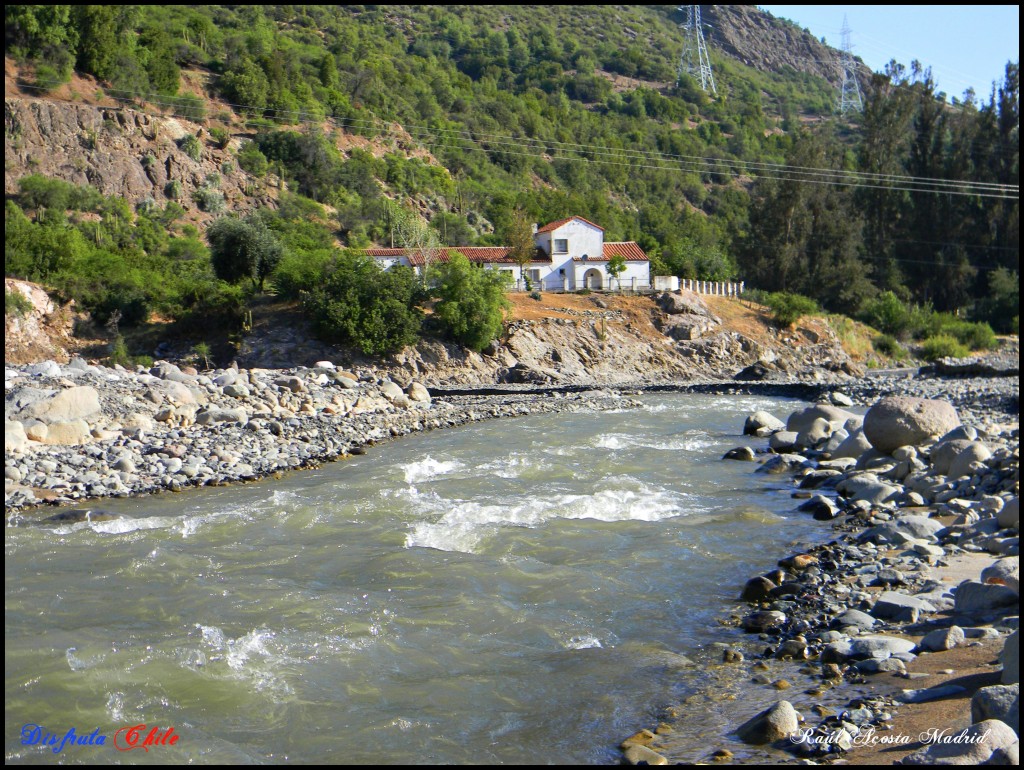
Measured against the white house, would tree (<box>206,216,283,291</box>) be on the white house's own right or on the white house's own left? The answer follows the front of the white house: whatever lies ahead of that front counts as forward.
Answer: on the white house's own right

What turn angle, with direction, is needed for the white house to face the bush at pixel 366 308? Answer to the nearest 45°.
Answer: approximately 45° to its right

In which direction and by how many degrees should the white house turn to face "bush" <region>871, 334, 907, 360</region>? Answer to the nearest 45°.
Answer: approximately 90° to its left

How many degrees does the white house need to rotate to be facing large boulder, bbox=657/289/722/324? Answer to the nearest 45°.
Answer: approximately 45° to its left

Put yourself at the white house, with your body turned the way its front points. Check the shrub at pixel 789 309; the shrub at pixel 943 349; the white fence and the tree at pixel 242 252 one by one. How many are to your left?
3

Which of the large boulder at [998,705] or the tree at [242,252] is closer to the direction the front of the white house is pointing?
the large boulder

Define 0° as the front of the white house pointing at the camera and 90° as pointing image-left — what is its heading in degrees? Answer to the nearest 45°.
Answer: approximately 0°

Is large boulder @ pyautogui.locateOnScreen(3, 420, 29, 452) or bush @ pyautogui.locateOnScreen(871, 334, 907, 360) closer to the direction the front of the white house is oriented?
the large boulder

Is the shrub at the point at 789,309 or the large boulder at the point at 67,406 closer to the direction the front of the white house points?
the large boulder
